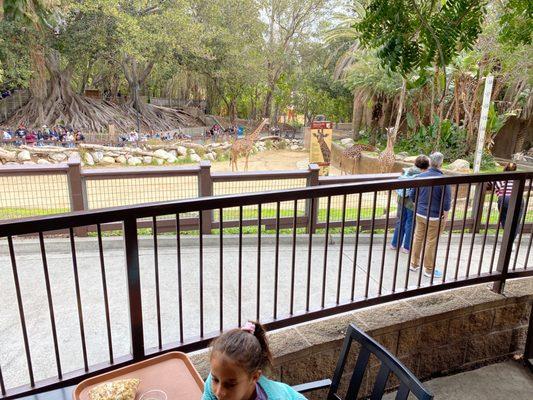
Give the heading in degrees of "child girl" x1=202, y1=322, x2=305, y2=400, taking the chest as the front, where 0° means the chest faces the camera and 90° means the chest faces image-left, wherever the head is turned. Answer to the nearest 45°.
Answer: approximately 45°

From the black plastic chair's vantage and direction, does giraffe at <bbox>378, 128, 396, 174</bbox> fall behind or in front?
behind

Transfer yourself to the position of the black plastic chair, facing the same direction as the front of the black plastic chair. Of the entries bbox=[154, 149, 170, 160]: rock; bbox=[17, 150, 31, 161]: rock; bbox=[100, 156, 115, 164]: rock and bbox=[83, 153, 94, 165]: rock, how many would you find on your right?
4

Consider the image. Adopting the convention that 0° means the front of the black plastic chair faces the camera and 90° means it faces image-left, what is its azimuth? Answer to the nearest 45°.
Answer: approximately 45°
